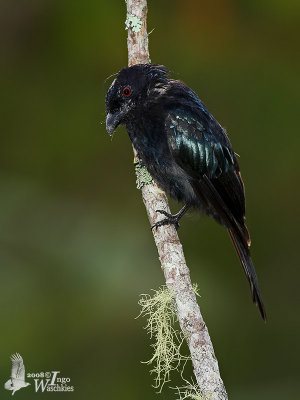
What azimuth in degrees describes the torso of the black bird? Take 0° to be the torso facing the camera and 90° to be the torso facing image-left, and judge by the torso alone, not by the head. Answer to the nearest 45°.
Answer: approximately 90°
